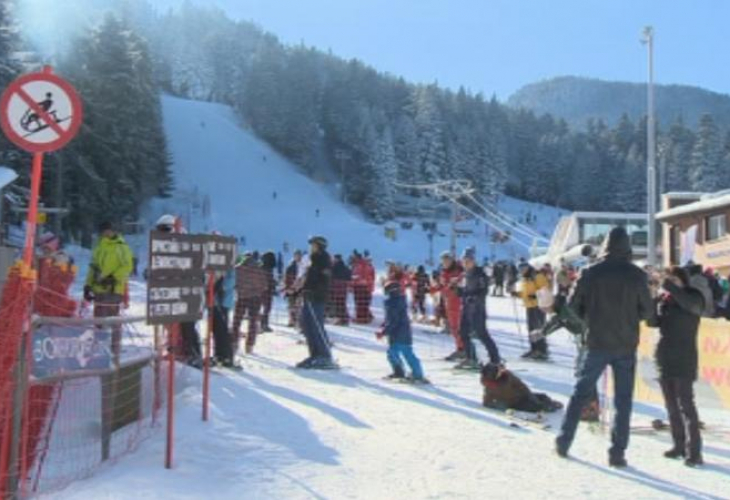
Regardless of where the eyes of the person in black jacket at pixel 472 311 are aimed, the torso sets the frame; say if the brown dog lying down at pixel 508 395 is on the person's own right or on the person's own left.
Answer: on the person's own left

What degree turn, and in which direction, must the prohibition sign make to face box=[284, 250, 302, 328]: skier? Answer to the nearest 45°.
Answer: approximately 135° to its left

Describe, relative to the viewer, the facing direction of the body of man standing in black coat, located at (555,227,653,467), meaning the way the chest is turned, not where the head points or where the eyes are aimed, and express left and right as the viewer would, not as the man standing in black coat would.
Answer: facing away from the viewer

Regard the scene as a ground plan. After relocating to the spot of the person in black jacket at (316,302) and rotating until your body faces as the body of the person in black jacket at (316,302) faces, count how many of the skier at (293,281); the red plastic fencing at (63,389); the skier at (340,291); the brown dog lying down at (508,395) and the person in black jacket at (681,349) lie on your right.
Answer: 2

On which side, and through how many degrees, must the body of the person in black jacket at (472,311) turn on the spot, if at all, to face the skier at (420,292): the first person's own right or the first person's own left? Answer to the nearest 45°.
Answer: approximately 90° to the first person's own right

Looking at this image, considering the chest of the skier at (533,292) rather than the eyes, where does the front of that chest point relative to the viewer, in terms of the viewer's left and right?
facing to the left of the viewer

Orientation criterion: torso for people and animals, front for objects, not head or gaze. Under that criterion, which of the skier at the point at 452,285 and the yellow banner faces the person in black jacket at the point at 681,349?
the yellow banner
